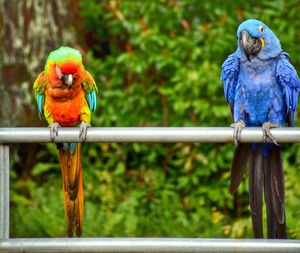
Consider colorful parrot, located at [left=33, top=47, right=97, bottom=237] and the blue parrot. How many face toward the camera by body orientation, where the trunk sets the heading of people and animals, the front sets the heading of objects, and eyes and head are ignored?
2

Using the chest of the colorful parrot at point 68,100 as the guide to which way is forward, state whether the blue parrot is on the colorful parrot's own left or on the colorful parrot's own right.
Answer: on the colorful parrot's own left

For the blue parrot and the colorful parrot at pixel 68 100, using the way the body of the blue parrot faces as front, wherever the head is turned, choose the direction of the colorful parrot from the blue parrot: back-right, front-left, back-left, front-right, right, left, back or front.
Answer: right

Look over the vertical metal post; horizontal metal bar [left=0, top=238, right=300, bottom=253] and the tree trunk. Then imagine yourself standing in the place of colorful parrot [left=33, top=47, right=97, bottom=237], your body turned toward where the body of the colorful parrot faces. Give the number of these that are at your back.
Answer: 1

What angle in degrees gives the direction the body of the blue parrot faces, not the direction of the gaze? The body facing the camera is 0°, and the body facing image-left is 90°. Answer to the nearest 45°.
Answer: approximately 0°

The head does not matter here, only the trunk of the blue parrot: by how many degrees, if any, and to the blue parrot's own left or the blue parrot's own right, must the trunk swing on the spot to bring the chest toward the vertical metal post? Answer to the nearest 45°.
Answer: approximately 45° to the blue parrot's own right

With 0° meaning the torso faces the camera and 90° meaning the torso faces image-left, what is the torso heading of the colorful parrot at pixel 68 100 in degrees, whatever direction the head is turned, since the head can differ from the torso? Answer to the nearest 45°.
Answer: approximately 0°

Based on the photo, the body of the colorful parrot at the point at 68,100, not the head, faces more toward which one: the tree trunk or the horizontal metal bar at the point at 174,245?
the horizontal metal bar
